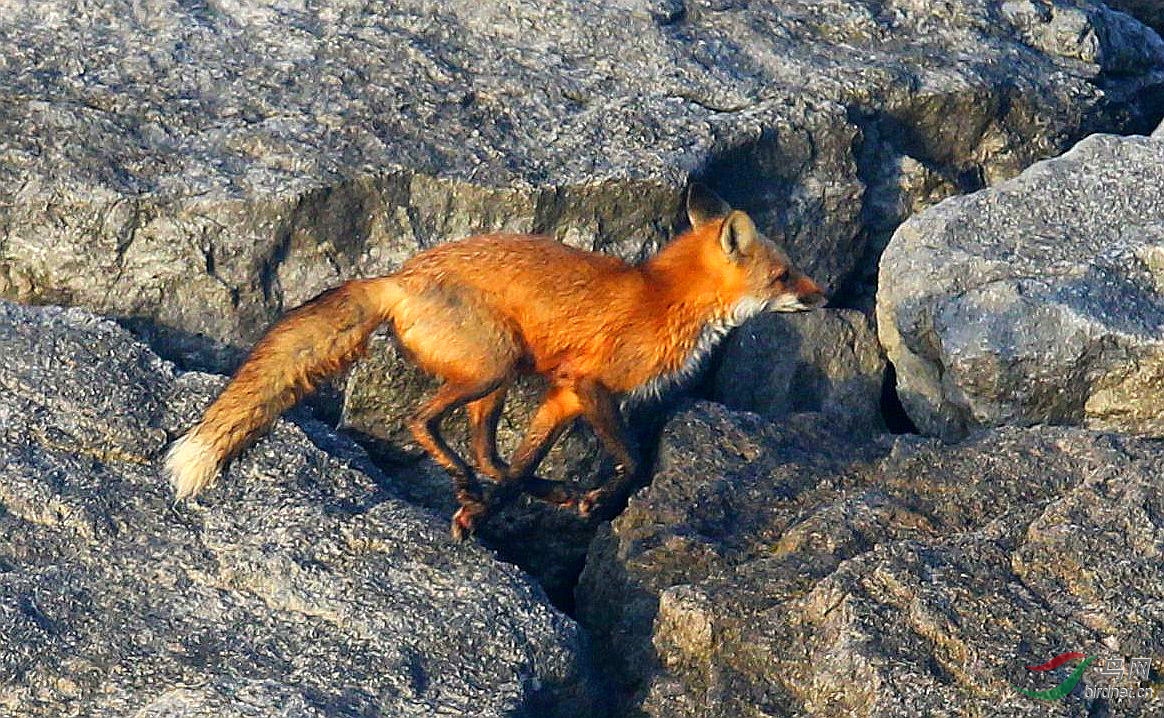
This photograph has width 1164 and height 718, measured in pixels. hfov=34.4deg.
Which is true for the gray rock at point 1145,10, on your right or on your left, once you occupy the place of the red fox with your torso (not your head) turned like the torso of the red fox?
on your left

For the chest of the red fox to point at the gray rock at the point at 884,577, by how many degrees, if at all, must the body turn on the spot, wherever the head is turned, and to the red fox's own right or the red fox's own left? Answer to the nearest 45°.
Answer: approximately 45° to the red fox's own right

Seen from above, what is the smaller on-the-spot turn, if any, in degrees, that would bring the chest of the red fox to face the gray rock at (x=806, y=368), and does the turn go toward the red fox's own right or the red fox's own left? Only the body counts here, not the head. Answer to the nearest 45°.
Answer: approximately 45° to the red fox's own left

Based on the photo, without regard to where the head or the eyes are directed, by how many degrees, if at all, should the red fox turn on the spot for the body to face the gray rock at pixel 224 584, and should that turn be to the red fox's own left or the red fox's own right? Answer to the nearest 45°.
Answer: approximately 90° to the red fox's own right

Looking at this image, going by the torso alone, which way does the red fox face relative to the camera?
to the viewer's right
